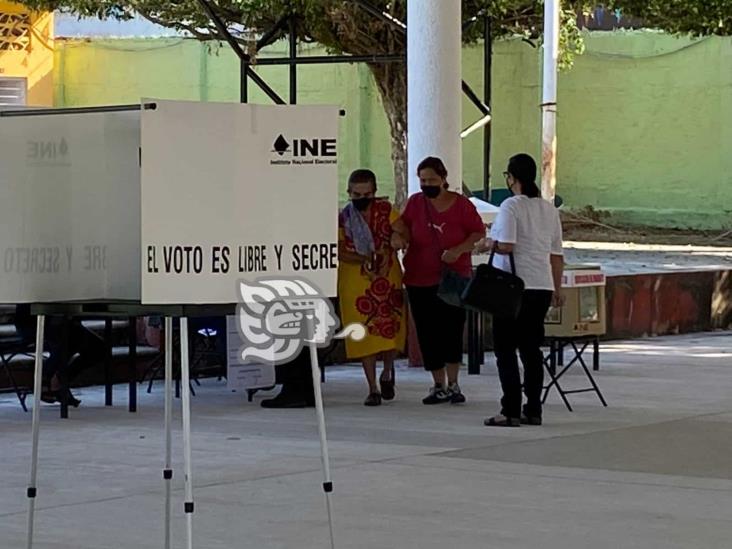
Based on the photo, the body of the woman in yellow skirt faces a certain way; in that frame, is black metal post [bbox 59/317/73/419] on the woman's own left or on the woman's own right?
on the woman's own right

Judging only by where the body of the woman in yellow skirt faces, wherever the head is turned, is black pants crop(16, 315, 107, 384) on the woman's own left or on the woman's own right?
on the woman's own right

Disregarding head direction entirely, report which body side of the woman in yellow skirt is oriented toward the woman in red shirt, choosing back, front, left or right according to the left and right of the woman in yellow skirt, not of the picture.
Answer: left

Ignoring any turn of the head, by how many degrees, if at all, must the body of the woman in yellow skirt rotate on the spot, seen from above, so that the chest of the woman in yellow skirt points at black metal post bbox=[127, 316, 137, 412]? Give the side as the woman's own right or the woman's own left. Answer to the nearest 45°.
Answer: approximately 90° to the woman's own right

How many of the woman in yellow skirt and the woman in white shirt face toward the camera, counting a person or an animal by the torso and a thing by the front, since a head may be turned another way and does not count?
1

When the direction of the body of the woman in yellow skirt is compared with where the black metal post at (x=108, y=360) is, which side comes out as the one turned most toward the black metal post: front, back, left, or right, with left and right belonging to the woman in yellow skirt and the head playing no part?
right

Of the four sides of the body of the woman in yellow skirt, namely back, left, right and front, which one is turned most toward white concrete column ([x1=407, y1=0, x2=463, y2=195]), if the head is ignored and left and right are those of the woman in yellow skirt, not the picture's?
back

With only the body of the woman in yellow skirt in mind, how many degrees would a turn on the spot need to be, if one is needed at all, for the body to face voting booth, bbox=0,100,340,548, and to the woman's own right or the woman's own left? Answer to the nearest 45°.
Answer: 0° — they already face it
